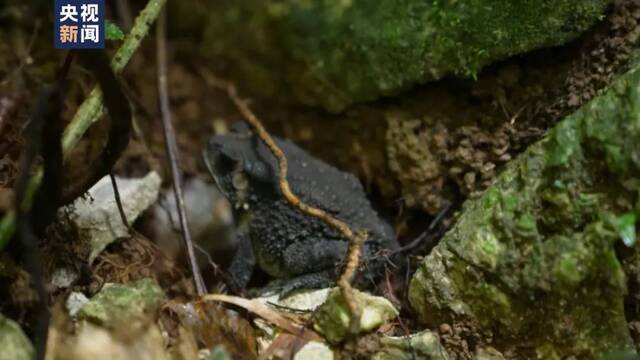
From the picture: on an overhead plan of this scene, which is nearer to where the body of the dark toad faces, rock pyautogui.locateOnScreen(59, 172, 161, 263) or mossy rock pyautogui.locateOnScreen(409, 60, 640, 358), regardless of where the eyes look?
the rock

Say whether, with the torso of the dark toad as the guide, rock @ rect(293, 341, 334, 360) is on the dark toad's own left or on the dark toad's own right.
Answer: on the dark toad's own left

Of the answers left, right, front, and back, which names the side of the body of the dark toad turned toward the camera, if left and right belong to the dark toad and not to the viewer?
left

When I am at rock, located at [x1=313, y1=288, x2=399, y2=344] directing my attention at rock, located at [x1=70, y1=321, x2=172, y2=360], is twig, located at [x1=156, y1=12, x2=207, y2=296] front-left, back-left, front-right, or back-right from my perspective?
front-right

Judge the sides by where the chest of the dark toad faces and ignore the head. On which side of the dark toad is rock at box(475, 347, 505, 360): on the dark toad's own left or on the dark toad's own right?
on the dark toad's own left

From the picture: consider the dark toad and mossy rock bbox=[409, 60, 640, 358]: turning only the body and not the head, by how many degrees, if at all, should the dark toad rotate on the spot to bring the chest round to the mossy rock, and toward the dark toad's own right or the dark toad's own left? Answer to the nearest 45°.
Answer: approximately 135° to the dark toad's own left
